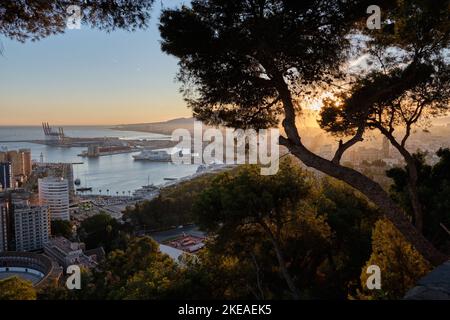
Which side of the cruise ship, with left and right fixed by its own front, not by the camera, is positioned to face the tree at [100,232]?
left

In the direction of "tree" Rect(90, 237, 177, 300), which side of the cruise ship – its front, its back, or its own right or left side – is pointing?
left

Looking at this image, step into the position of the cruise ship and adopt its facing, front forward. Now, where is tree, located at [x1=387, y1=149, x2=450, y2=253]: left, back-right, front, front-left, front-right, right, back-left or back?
left

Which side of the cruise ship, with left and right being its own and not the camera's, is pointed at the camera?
left

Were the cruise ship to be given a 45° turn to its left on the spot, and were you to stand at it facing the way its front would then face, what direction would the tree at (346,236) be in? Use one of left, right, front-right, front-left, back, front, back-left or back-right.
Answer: front-left

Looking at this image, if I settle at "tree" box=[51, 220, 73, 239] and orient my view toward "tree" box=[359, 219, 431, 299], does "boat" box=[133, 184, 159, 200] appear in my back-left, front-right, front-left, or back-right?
back-left

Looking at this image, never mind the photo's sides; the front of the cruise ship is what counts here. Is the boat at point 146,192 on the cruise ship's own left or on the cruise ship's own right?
on the cruise ship's own left

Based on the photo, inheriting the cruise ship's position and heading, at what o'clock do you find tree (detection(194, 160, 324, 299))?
The tree is roughly at 9 o'clock from the cruise ship.
